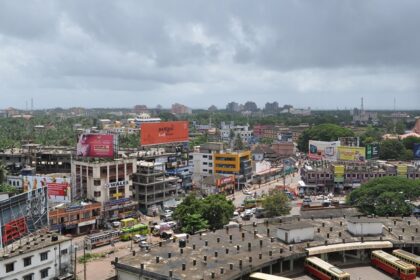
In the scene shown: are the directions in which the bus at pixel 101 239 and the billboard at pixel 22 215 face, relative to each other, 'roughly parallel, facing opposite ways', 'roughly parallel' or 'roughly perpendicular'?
roughly perpendicular

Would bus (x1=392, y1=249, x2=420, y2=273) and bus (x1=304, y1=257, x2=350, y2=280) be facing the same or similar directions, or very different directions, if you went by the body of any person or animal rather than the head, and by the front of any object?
same or similar directions

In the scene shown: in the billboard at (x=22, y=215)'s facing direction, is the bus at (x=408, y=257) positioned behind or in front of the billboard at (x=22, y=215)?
in front

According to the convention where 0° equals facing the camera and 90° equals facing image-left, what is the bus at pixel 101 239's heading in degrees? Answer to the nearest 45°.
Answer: approximately 45°

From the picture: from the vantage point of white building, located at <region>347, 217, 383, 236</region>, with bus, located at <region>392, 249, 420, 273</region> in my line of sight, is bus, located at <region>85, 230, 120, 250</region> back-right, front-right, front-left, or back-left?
back-right

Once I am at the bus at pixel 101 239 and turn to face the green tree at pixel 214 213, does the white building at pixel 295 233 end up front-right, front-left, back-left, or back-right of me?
front-right

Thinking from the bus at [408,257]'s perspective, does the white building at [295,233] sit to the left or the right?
on its right
